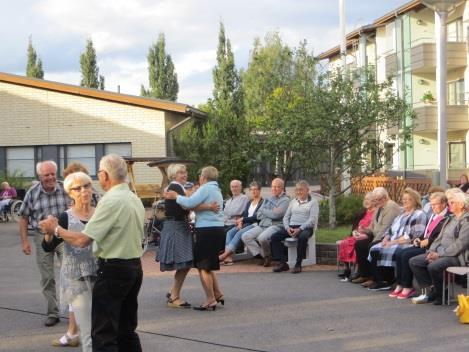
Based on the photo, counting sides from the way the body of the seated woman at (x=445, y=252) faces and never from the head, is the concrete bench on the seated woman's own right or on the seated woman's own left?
on the seated woman's own right

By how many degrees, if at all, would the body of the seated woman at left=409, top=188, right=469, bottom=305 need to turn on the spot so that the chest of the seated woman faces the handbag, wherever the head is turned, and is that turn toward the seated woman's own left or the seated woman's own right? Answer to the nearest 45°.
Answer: approximately 45° to the seated woman's own left

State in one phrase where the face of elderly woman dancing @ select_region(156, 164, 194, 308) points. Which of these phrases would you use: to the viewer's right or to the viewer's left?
to the viewer's right

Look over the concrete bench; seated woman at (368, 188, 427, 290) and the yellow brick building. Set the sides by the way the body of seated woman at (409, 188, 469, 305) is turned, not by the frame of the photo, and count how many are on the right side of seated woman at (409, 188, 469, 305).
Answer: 3

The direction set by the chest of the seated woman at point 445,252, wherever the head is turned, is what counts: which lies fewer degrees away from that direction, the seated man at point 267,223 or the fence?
the seated man

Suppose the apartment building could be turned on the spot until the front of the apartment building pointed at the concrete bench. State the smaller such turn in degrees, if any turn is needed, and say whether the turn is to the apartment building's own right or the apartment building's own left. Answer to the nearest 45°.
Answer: approximately 45° to the apartment building's own left

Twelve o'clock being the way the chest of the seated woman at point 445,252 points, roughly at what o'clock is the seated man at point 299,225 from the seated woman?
The seated man is roughly at 3 o'clock from the seated woman.

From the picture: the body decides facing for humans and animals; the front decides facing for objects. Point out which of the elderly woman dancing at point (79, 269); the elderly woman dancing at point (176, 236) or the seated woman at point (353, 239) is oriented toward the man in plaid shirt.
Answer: the seated woman
